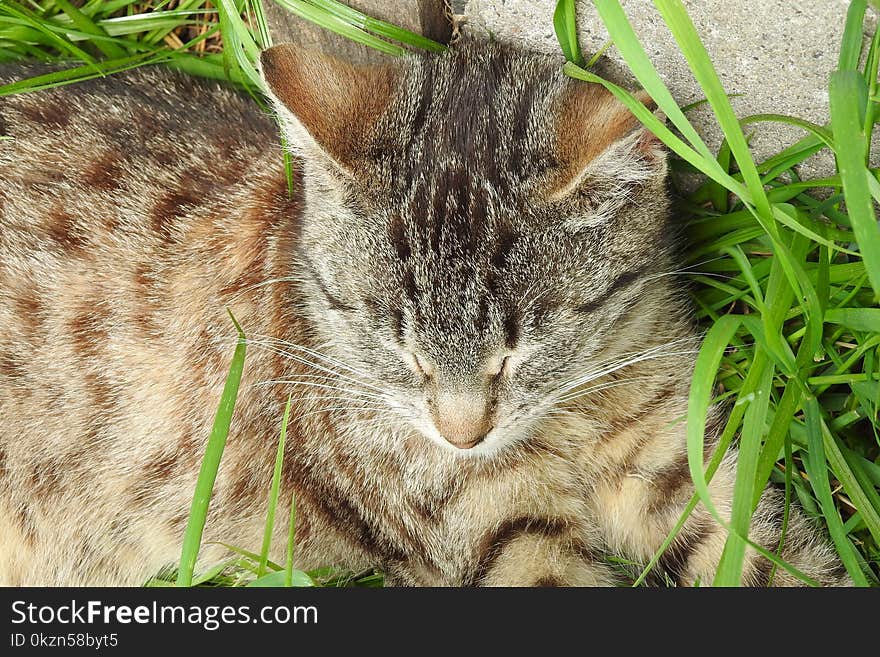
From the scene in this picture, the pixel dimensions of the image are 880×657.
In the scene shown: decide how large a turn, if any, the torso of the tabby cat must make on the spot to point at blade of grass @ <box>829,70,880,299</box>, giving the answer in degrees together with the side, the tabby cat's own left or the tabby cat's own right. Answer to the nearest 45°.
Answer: approximately 45° to the tabby cat's own left

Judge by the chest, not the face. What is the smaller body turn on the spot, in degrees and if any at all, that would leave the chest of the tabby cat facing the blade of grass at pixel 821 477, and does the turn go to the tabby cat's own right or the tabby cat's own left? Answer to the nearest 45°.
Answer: approximately 45° to the tabby cat's own left

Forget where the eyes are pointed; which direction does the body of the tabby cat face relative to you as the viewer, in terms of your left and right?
facing the viewer and to the right of the viewer

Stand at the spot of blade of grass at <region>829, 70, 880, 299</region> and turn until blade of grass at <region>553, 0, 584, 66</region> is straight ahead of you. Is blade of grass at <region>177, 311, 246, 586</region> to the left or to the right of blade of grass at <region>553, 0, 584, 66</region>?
left
